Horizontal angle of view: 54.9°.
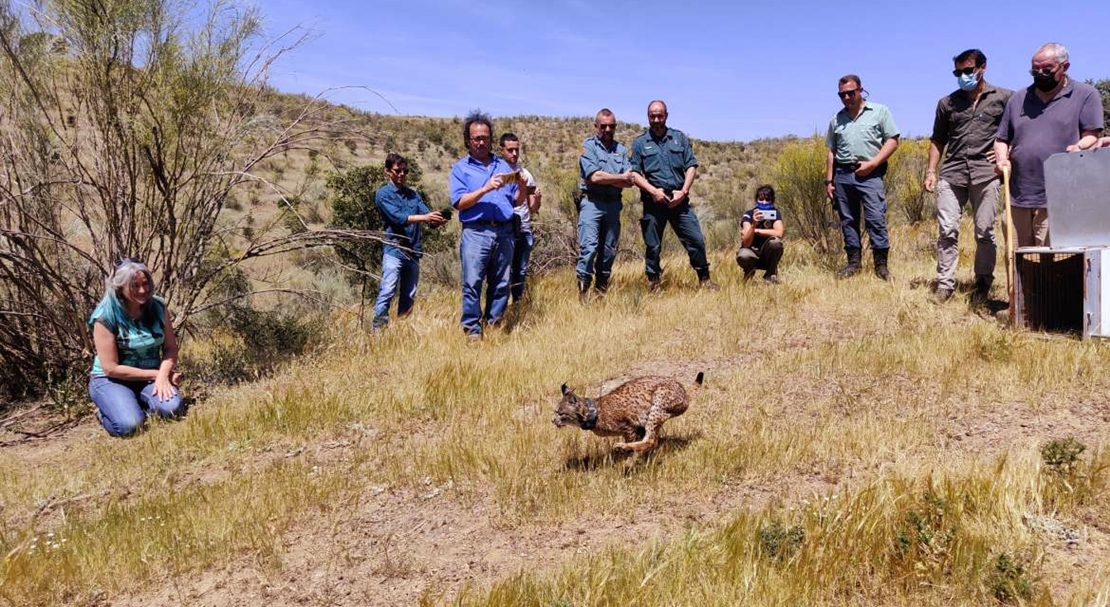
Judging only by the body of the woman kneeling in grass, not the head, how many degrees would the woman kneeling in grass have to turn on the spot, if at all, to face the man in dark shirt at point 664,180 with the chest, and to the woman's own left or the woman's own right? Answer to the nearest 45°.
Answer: approximately 45° to the woman's own left

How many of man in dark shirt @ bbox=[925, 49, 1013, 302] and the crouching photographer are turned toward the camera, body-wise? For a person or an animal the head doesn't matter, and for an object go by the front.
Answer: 2

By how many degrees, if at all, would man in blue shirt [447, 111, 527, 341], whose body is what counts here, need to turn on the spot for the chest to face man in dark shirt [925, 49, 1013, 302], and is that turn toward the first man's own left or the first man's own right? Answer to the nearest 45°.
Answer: approximately 45° to the first man's own left

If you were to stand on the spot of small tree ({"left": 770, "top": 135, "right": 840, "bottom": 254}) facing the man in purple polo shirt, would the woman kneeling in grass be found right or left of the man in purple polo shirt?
right

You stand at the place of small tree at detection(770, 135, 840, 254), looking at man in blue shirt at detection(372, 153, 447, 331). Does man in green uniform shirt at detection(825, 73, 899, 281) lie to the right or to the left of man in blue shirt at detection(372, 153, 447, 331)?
left

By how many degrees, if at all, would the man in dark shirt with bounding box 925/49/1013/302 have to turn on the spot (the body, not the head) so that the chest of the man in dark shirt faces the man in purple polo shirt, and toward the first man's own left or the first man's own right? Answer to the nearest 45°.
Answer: approximately 45° to the first man's own left

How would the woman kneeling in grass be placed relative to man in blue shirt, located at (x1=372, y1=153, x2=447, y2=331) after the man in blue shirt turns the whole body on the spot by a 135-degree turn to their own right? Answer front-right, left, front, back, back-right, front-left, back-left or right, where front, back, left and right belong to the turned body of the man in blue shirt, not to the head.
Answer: front-left

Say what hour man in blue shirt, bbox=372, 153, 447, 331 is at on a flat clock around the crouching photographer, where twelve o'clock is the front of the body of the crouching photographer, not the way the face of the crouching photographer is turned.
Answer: The man in blue shirt is roughly at 2 o'clock from the crouching photographer.
